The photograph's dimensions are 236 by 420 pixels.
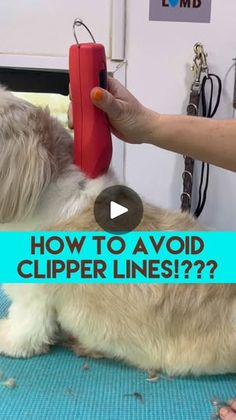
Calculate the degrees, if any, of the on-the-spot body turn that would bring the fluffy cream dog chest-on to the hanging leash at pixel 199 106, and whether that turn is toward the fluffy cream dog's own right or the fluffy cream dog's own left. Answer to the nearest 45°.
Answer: approximately 90° to the fluffy cream dog's own right

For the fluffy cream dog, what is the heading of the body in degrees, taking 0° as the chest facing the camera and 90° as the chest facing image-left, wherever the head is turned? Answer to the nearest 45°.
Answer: approximately 90°

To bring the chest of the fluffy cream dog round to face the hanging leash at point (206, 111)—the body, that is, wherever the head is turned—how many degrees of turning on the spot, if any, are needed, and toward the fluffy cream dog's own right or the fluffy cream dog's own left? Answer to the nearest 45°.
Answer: approximately 90° to the fluffy cream dog's own right
